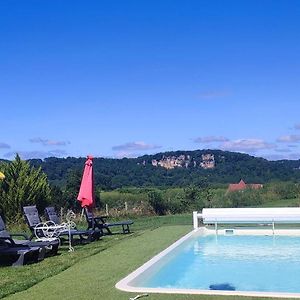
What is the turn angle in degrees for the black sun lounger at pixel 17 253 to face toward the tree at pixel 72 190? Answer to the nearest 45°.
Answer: approximately 90° to its left

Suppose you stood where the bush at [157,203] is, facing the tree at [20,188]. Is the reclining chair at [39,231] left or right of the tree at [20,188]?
left

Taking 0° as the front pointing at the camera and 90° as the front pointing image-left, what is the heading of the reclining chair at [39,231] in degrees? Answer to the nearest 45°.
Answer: approximately 270°

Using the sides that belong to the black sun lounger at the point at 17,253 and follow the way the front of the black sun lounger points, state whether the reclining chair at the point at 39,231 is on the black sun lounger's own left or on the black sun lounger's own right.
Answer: on the black sun lounger's own left

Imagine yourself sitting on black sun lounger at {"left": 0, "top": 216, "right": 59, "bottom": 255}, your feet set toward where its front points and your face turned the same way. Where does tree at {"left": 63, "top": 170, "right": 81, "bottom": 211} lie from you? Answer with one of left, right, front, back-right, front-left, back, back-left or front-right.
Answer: left

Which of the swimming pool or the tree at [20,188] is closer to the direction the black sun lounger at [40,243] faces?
the swimming pool

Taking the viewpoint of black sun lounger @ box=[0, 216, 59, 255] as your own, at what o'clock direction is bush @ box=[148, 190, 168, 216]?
The bush is roughly at 10 o'clock from the black sun lounger.

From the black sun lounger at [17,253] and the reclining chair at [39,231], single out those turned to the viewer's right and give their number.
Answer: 2

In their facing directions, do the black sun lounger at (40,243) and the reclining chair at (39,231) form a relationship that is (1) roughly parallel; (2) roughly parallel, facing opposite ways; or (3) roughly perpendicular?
roughly parallel

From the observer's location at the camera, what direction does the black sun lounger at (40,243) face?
facing to the right of the viewer

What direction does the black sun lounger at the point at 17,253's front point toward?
to the viewer's right

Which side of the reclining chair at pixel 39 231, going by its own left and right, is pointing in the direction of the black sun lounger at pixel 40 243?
right
